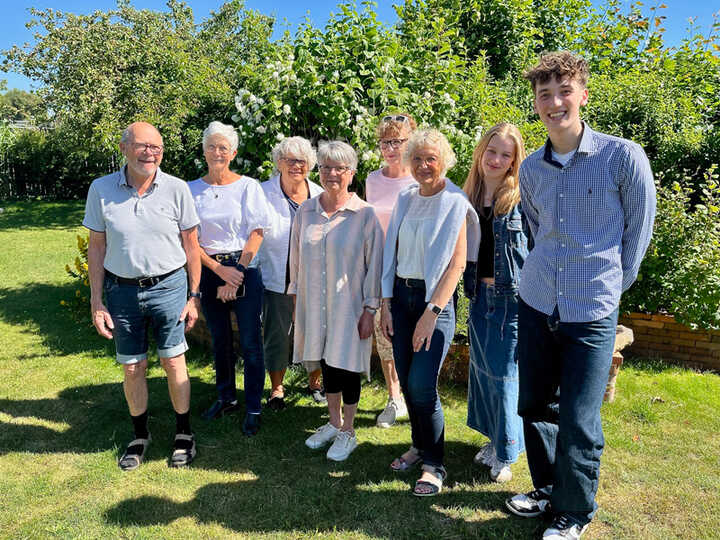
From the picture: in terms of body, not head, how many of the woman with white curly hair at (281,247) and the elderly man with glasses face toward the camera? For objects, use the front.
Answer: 2

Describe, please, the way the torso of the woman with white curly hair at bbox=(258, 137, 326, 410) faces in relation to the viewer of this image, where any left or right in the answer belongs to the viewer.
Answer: facing the viewer

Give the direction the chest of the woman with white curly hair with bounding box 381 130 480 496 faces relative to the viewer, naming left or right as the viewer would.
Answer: facing the viewer and to the left of the viewer

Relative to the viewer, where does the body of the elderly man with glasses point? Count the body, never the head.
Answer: toward the camera

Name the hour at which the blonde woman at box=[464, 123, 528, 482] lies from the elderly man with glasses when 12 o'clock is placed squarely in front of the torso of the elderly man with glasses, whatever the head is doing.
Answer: The blonde woman is roughly at 10 o'clock from the elderly man with glasses.

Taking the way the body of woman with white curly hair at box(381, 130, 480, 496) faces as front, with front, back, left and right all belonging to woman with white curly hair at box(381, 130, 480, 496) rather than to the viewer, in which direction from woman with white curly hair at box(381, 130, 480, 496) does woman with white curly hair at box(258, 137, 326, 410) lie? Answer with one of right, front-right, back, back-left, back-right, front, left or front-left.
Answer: right

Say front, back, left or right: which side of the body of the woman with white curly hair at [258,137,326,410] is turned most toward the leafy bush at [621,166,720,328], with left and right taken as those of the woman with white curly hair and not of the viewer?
left

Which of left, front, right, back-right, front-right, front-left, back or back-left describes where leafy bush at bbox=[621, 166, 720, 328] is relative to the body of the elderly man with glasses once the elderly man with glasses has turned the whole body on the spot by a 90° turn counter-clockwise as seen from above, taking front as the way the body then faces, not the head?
front
